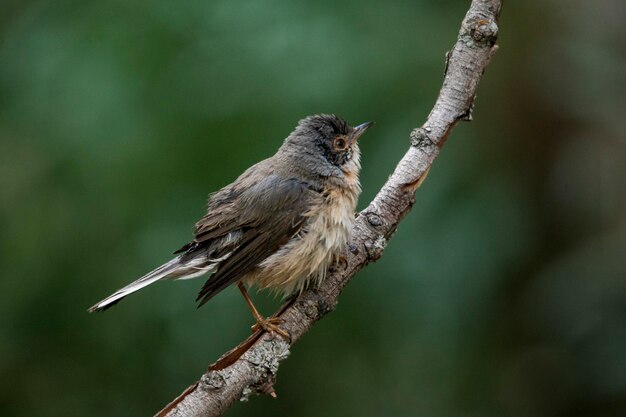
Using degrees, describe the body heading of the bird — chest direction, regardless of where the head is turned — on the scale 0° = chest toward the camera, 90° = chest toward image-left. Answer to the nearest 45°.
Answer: approximately 270°
